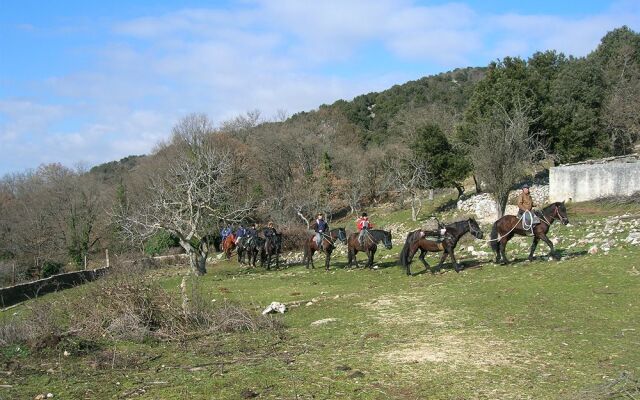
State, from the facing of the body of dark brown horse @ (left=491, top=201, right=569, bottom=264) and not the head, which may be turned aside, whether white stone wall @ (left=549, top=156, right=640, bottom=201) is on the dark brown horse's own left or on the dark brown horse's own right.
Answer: on the dark brown horse's own left

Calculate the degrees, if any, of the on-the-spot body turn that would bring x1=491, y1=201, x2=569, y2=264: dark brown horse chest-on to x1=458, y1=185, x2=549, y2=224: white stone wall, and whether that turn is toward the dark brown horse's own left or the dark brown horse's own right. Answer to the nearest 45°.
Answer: approximately 90° to the dark brown horse's own left

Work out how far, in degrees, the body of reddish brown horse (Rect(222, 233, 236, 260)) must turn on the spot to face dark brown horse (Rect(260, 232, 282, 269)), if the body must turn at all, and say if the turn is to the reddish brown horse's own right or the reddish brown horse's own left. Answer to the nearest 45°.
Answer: approximately 45° to the reddish brown horse's own right

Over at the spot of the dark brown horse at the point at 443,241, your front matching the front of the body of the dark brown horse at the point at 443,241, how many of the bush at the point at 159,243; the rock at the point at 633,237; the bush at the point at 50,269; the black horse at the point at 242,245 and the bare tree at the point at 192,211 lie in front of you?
1

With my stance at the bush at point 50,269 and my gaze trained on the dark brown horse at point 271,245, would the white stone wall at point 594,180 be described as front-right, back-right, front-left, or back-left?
front-left

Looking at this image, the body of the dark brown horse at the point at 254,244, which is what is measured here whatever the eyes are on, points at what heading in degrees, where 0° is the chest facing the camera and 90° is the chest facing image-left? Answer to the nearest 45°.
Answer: approximately 315°

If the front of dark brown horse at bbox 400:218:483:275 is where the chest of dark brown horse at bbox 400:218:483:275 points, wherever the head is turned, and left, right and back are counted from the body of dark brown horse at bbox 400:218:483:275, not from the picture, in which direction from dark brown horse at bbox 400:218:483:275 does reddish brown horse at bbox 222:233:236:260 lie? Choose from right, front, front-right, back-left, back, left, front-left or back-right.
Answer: back-left

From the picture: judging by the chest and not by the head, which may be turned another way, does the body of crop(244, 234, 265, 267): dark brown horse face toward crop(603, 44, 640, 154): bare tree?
no

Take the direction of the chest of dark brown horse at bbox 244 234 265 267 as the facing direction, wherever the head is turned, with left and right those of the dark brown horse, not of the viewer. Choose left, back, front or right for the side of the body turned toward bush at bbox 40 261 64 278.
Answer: right

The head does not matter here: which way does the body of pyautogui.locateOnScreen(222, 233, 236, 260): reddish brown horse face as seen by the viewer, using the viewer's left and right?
facing the viewer and to the right of the viewer

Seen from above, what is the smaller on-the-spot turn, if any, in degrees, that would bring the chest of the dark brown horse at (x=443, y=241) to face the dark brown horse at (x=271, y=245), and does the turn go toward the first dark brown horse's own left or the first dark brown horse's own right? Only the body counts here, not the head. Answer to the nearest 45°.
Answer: approximately 135° to the first dark brown horse's own left

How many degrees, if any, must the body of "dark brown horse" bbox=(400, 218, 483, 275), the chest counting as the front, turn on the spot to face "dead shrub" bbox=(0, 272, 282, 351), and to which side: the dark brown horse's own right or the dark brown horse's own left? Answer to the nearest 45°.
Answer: approximately 135° to the dark brown horse's own right

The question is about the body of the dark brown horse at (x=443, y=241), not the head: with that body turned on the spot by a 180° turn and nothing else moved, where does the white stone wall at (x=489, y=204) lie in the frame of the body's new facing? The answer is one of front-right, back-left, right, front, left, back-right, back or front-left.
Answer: right

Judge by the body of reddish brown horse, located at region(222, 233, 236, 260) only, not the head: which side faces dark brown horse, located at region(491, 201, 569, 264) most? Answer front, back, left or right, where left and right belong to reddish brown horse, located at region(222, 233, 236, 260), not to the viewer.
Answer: front

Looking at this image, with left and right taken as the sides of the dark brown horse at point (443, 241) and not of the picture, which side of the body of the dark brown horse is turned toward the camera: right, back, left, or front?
right

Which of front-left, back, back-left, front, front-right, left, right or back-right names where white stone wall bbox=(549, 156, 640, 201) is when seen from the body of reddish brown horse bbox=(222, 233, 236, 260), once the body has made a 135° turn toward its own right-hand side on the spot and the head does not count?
back

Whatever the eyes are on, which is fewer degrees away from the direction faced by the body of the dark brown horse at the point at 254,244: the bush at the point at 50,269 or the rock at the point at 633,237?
the rock

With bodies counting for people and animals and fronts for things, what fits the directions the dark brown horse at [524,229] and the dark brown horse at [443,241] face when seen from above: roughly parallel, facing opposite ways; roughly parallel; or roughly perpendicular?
roughly parallel

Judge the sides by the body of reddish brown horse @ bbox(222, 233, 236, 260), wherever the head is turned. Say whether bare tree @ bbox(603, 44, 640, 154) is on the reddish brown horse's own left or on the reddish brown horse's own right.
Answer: on the reddish brown horse's own left

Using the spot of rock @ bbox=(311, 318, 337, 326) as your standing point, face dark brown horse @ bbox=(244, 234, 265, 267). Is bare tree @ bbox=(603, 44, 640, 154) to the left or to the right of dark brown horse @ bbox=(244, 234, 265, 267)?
right

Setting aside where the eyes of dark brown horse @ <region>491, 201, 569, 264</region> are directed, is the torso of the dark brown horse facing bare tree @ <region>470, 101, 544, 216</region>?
no

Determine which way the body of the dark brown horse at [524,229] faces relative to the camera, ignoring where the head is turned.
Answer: to the viewer's right
